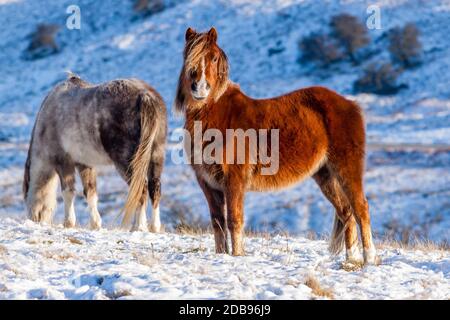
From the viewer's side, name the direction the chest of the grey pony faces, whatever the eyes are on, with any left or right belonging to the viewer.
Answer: facing away from the viewer and to the left of the viewer

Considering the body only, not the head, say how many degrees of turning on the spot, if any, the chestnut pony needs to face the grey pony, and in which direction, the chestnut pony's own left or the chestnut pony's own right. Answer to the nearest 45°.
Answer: approximately 45° to the chestnut pony's own right

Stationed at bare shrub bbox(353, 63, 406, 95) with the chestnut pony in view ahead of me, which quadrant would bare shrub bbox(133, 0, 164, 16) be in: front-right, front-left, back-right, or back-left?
back-right

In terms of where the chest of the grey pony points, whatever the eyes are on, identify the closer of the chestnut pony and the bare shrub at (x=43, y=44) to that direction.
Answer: the bare shrub

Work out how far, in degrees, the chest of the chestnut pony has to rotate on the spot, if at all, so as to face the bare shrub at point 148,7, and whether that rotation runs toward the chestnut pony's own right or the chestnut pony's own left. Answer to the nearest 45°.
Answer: approximately 90° to the chestnut pony's own right

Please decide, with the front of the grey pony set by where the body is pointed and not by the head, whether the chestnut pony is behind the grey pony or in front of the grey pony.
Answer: behind

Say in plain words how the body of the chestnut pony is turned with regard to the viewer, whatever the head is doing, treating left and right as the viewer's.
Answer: facing to the left of the viewer

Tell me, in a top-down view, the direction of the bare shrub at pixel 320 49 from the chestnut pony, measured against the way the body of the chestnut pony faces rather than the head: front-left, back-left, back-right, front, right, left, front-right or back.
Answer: right
